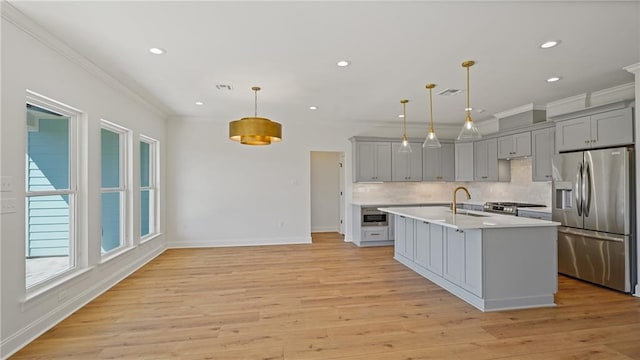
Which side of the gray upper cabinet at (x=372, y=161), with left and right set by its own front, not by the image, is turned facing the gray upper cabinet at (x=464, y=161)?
left

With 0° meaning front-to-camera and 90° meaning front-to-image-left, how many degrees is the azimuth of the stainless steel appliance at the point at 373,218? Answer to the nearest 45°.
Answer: approximately 0°

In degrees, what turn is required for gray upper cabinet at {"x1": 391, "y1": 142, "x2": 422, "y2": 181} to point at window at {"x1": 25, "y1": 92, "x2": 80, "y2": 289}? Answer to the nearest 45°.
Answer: approximately 45° to its right

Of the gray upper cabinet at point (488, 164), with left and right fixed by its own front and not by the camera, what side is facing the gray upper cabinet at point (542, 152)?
left

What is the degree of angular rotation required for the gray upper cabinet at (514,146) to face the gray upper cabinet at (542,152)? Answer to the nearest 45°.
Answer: approximately 90° to its left
